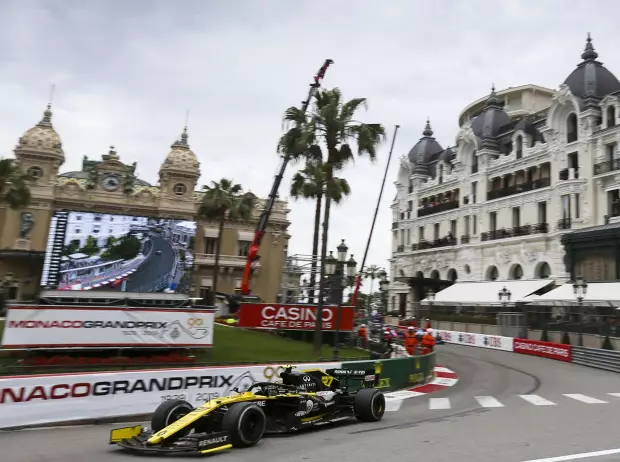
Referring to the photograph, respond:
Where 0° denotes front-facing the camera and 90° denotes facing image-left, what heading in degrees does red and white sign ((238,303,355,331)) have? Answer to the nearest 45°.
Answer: approximately 0°

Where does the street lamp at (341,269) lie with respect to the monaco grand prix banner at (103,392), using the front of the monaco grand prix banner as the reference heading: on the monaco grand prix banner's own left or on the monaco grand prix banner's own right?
on the monaco grand prix banner's own left

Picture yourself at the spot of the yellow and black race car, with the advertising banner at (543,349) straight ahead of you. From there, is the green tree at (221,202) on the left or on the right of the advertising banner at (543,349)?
left

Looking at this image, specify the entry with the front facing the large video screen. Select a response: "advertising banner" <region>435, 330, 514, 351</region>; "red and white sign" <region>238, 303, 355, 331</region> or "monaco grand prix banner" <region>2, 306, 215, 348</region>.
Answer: the advertising banner

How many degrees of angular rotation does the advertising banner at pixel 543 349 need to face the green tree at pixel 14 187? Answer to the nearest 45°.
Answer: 0° — it already faces it

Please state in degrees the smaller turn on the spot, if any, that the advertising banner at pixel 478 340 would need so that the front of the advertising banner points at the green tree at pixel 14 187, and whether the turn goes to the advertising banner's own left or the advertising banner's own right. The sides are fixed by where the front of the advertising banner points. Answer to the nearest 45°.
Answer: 0° — it already faces it

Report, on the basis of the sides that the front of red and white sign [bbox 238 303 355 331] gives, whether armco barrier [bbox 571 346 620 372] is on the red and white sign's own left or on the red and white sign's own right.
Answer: on the red and white sign's own left

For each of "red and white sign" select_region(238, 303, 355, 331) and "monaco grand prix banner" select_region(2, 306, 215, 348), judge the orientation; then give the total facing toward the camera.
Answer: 2

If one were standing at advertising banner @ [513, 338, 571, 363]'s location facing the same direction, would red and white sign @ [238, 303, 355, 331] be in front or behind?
in front

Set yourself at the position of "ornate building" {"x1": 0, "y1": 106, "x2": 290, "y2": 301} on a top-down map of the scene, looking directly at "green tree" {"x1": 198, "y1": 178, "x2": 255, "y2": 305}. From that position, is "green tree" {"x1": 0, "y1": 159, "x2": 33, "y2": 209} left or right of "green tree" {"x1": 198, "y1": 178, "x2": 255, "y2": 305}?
right

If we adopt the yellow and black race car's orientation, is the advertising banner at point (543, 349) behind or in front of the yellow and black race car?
behind

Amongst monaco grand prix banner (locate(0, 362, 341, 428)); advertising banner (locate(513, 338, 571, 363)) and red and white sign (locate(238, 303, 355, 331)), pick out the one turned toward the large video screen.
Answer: the advertising banner
